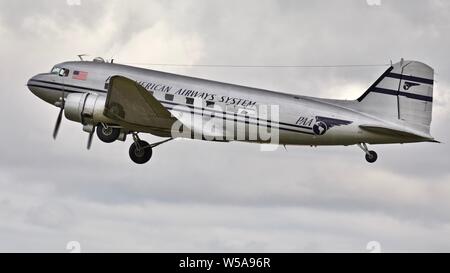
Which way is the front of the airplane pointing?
to the viewer's left
